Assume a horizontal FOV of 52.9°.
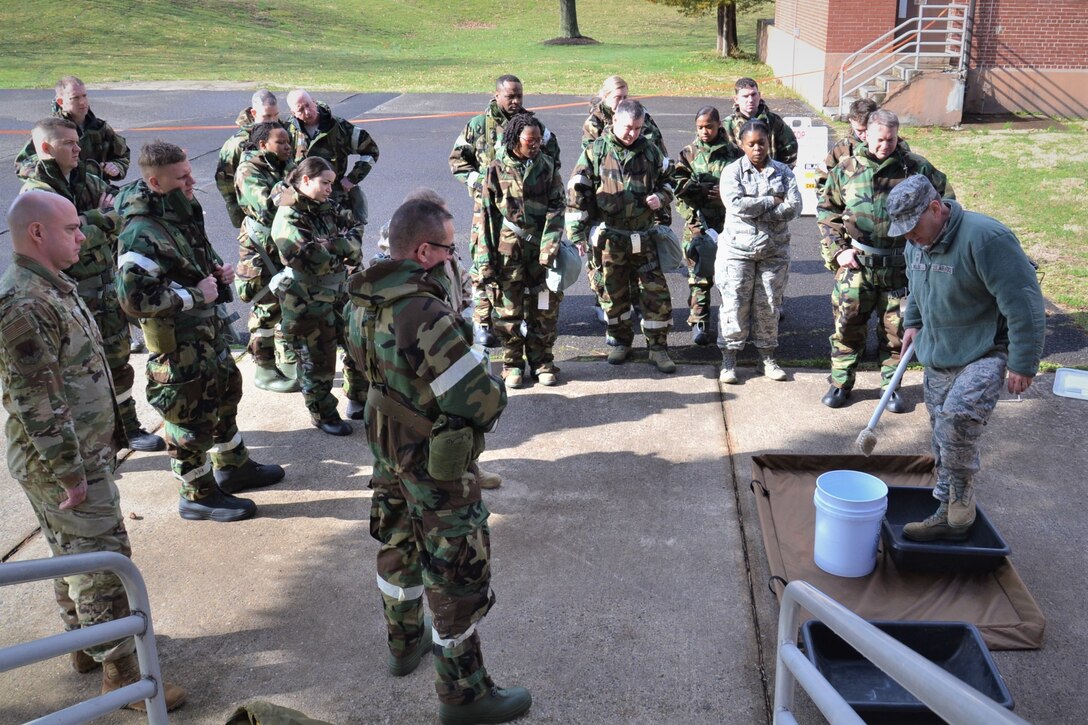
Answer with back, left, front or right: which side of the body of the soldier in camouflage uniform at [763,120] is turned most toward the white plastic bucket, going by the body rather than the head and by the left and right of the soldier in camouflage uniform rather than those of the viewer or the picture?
front

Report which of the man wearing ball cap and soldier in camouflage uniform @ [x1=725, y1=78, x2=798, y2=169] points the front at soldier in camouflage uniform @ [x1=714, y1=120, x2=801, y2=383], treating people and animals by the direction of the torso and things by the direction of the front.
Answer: soldier in camouflage uniform @ [x1=725, y1=78, x2=798, y2=169]

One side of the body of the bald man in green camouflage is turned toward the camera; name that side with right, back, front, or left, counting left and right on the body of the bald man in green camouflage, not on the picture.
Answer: right

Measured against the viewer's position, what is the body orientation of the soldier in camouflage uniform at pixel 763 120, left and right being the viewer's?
facing the viewer

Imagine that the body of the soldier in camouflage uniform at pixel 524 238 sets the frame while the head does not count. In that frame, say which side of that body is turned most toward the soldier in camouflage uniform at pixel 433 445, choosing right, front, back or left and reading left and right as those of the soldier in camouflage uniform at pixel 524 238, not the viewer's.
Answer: front

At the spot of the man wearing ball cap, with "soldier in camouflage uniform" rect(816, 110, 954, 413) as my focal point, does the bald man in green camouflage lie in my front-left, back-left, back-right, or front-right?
back-left

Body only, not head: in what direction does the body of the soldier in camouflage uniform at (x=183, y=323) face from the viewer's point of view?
to the viewer's right

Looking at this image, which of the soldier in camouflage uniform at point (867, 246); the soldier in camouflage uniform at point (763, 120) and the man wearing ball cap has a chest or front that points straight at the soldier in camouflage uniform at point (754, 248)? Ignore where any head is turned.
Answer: the soldier in camouflage uniform at point (763, 120)

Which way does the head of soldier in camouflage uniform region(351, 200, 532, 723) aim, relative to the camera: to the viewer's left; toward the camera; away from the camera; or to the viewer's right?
to the viewer's right

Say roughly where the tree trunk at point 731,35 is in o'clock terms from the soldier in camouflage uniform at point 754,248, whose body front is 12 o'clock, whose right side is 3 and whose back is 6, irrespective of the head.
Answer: The tree trunk is roughly at 6 o'clock from the soldier in camouflage uniform.

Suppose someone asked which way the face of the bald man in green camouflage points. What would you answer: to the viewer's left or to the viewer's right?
to the viewer's right

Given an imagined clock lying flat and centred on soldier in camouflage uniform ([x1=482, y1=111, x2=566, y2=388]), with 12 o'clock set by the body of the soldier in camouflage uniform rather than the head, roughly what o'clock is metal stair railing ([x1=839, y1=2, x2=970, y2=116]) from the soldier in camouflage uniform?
The metal stair railing is roughly at 7 o'clock from the soldier in camouflage uniform.

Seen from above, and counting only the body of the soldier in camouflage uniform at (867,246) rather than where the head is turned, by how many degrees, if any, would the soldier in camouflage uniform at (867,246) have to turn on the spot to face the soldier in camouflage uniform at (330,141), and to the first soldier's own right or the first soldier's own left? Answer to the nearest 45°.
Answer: approximately 90° to the first soldier's own right

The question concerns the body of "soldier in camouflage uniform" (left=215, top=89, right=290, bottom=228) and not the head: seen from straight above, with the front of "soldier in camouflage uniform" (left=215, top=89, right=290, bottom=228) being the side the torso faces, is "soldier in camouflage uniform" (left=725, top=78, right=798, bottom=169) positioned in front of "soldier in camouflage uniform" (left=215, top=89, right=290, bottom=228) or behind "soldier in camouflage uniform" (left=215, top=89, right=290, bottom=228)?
in front

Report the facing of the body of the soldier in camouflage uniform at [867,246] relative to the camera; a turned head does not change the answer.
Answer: toward the camera

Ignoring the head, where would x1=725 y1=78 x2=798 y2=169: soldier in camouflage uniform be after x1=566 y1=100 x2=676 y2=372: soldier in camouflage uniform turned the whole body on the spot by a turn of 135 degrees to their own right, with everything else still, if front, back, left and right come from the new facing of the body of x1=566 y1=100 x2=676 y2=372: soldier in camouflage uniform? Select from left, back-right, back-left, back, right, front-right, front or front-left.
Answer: right
